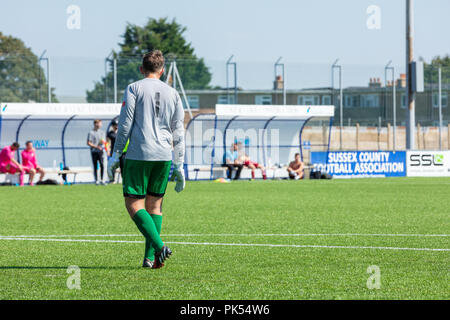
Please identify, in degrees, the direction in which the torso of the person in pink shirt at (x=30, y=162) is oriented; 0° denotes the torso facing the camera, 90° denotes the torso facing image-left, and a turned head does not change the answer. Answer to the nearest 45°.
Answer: approximately 315°

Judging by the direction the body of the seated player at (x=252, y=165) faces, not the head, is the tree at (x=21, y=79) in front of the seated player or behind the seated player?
behind

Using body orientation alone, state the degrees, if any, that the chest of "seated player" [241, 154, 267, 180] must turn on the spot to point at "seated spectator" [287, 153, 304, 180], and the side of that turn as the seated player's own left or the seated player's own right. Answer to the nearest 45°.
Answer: approximately 45° to the seated player's own left

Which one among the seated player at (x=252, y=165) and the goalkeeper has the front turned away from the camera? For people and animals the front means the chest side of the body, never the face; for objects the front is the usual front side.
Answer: the goalkeeper

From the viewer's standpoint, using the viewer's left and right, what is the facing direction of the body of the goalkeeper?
facing away from the viewer

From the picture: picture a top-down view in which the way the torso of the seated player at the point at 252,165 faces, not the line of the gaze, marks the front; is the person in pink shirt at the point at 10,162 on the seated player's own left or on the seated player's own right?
on the seated player's own right

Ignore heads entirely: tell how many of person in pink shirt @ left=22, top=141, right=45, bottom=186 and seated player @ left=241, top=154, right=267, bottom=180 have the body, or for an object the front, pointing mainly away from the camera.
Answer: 0

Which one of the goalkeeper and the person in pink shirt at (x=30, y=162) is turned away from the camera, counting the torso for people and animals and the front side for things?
the goalkeeper

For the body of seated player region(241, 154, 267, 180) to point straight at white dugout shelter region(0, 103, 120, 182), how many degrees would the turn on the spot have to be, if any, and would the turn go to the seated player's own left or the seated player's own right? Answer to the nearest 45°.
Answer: approximately 135° to the seated player's own right

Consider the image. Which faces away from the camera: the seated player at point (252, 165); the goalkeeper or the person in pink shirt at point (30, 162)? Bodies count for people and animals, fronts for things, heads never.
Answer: the goalkeeper

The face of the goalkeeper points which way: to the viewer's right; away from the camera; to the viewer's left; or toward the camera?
away from the camera

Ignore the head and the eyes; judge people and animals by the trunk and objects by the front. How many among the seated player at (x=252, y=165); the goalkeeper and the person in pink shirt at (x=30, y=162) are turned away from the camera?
1

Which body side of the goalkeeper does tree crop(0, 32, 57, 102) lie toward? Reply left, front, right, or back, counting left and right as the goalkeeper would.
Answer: front

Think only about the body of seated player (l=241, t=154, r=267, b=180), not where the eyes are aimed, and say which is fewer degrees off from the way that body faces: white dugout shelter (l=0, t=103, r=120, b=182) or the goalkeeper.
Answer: the goalkeeper

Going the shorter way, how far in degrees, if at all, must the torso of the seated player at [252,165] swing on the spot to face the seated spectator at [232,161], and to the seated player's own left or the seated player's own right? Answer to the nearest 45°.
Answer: approximately 90° to the seated player's own right
